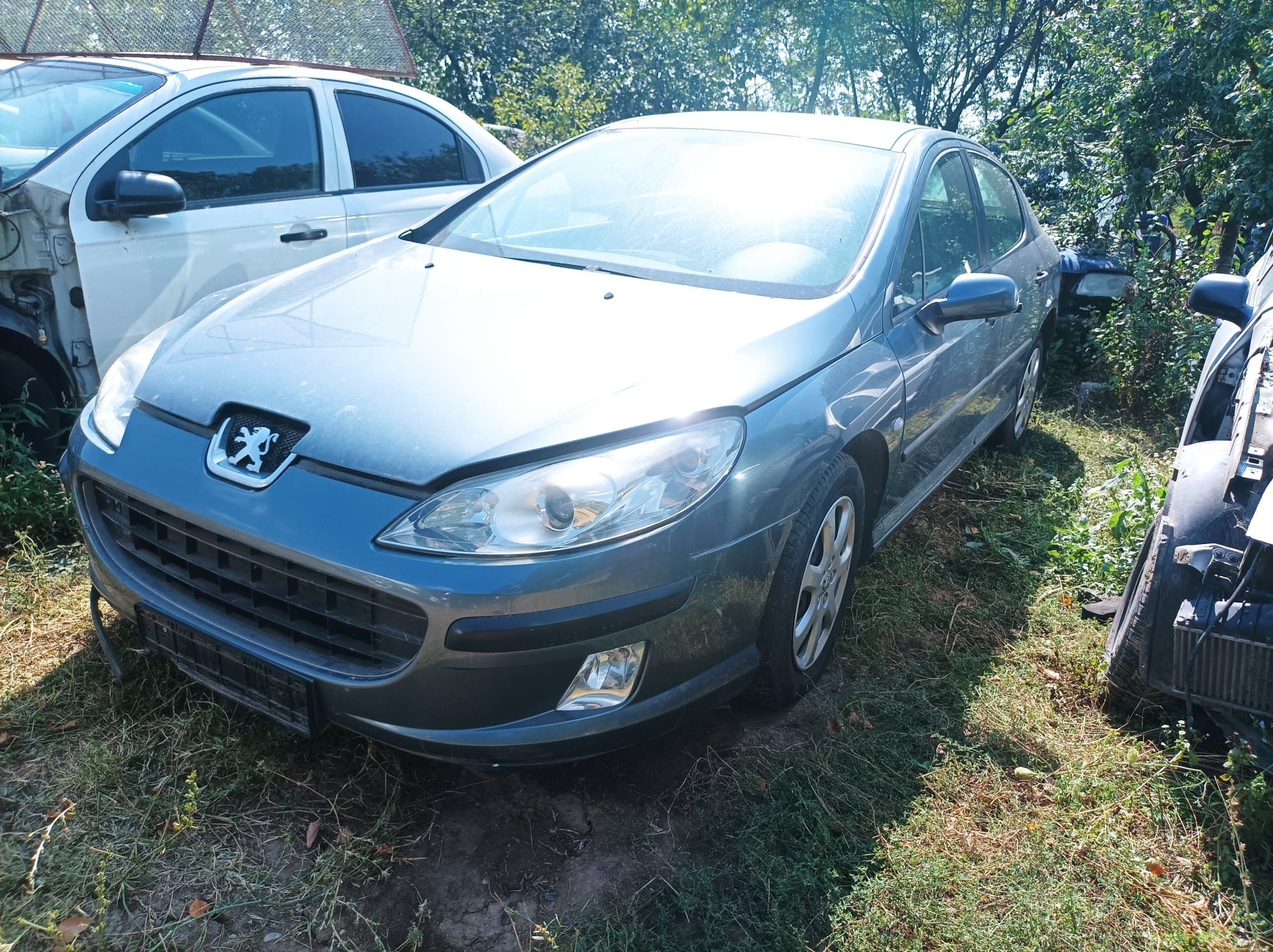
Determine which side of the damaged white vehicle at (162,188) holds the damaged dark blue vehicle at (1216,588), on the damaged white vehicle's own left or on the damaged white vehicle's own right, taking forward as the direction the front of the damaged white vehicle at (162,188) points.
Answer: on the damaged white vehicle's own left

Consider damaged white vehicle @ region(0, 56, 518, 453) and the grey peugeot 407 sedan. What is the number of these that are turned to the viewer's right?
0

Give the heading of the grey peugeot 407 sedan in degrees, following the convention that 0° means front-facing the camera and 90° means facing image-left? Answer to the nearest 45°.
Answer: approximately 45°

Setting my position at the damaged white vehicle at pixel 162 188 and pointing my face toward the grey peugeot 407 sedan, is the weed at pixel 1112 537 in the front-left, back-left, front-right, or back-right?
front-left

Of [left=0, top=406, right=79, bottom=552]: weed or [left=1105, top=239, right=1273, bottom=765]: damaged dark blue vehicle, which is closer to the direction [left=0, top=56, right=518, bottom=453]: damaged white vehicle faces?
the weed

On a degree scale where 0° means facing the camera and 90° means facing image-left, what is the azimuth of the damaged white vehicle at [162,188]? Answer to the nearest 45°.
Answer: approximately 45°

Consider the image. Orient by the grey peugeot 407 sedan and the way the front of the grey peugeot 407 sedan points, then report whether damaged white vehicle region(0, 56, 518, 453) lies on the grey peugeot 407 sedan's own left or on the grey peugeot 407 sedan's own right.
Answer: on the grey peugeot 407 sedan's own right

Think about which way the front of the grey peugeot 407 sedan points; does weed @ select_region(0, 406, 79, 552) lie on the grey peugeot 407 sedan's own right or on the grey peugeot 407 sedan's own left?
on the grey peugeot 407 sedan's own right

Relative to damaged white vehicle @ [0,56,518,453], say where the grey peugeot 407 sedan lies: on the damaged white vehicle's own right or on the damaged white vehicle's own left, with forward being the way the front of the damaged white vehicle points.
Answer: on the damaged white vehicle's own left

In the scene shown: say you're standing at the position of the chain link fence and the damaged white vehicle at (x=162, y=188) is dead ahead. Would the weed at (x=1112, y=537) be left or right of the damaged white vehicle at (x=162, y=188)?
left
